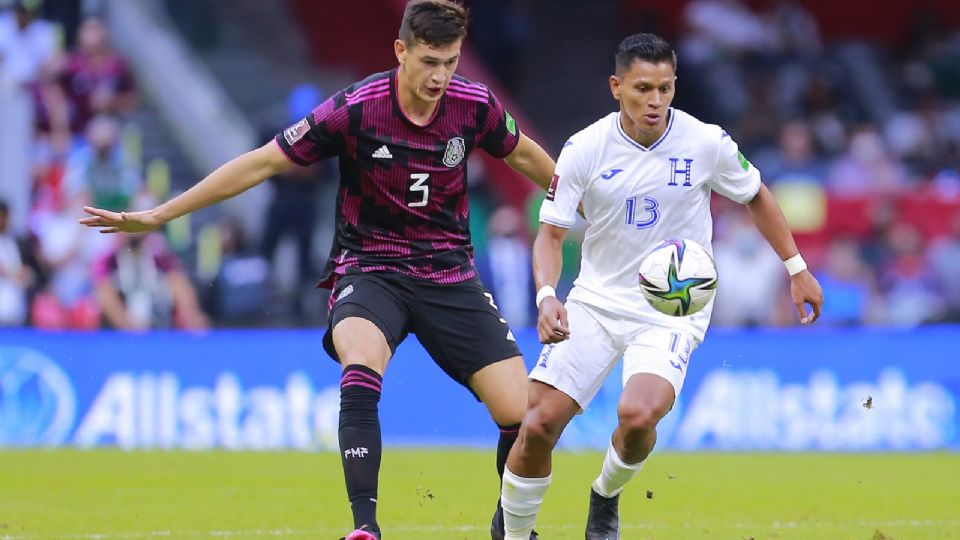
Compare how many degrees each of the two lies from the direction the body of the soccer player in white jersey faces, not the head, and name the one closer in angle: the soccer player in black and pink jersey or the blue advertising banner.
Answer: the soccer player in black and pink jersey

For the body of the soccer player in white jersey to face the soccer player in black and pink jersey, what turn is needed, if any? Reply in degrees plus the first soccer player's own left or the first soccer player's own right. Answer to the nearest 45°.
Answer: approximately 90° to the first soccer player's own right

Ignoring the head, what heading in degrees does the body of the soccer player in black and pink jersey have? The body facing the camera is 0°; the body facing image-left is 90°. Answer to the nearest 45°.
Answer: approximately 0°

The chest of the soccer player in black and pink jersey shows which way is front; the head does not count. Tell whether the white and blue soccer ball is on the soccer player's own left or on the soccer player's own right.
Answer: on the soccer player's own left

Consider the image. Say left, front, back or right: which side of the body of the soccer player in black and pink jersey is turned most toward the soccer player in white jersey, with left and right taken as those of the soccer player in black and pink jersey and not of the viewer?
left

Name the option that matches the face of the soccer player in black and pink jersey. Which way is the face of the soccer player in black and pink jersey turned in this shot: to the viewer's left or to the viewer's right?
to the viewer's right

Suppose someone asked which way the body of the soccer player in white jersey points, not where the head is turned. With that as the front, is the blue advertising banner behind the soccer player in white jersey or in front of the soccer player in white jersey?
behind
